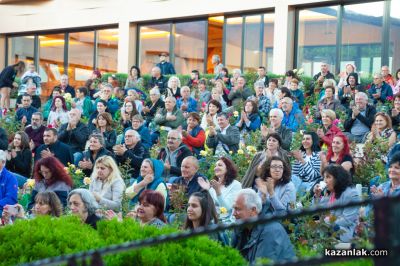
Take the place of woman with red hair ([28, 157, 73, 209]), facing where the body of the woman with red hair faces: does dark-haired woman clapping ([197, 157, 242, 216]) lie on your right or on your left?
on your left

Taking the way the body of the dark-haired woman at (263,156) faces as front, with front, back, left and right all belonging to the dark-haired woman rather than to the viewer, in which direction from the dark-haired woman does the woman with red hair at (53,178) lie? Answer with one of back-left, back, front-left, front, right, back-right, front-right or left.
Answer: front-right

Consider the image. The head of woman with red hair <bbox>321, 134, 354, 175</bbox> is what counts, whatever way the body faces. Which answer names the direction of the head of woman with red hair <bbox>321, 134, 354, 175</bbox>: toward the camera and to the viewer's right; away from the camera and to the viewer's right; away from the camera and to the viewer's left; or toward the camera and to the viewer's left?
toward the camera and to the viewer's left

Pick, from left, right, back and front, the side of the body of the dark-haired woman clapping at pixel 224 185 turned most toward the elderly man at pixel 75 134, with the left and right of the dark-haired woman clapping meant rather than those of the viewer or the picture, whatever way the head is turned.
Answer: right

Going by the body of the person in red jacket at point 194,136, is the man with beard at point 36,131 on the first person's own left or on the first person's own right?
on the first person's own right

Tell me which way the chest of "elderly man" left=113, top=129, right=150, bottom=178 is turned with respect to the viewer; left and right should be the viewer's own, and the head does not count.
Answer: facing the viewer and to the left of the viewer

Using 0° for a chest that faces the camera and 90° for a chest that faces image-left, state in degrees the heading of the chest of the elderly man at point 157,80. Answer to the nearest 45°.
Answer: approximately 45°

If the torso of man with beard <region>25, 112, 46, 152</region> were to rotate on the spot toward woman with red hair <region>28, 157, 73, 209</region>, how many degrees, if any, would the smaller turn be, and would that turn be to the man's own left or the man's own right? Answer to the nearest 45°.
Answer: approximately 45° to the man's own left

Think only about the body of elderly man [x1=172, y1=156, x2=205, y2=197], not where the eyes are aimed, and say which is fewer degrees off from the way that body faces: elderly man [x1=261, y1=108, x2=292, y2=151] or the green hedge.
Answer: the green hedge
